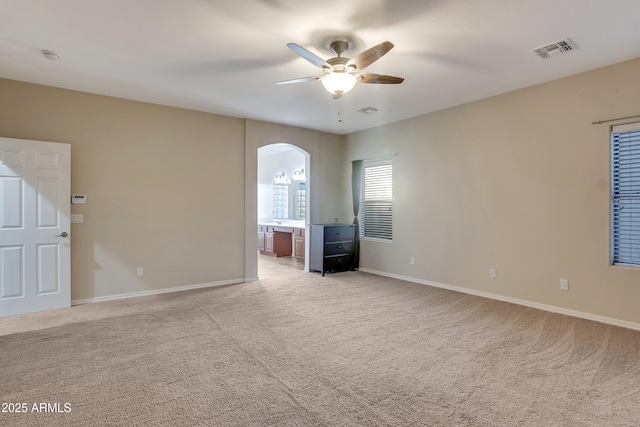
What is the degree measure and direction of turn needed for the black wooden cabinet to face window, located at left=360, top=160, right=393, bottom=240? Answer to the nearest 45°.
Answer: approximately 45° to its left

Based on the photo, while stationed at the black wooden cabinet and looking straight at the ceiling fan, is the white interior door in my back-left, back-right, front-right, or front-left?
front-right

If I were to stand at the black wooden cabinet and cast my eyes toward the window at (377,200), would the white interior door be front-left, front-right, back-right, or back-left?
back-right

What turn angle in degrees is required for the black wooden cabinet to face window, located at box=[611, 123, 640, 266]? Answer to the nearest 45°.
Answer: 0° — it already faces it

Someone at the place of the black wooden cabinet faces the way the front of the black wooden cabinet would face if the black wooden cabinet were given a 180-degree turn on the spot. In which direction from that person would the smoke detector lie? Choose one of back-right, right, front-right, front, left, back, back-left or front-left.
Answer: left

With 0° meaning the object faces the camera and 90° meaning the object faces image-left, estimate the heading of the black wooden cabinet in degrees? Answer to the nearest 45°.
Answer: approximately 315°

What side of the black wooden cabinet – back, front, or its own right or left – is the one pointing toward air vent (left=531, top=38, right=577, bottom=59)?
front

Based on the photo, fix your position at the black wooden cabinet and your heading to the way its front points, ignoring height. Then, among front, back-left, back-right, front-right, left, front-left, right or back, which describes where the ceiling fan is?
front-right
